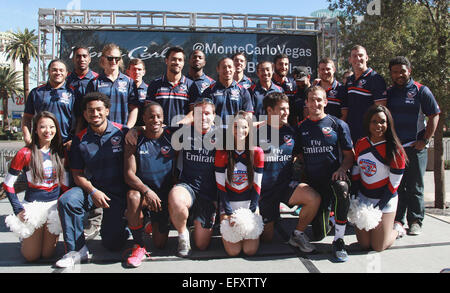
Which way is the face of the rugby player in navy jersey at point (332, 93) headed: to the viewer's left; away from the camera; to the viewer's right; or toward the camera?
toward the camera

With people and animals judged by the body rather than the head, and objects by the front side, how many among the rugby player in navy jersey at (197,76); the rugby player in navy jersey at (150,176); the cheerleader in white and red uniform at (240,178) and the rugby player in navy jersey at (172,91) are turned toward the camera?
4

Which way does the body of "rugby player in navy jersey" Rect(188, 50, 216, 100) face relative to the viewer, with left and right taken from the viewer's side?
facing the viewer

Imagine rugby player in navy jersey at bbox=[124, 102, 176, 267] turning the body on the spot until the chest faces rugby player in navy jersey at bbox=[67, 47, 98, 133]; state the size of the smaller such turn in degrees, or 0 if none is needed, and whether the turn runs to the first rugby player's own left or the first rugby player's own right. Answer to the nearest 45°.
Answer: approximately 135° to the first rugby player's own right

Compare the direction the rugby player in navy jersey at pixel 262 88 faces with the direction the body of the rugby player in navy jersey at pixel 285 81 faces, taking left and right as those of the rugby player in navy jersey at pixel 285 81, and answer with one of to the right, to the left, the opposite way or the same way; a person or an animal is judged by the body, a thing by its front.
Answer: the same way

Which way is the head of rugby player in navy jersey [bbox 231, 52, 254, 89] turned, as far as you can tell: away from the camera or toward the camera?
toward the camera

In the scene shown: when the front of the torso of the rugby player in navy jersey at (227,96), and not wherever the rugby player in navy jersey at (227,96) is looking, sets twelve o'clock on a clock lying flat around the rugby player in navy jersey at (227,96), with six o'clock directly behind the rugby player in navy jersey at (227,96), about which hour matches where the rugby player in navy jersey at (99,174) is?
the rugby player in navy jersey at (99,174) is roughly at 2 o'clock from the rugby player in navy jersey at (227,96).

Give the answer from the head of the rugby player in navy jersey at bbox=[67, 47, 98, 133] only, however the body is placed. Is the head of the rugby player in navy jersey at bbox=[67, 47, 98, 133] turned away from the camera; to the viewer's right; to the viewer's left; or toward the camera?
toward the camera

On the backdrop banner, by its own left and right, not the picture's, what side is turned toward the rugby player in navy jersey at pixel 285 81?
front

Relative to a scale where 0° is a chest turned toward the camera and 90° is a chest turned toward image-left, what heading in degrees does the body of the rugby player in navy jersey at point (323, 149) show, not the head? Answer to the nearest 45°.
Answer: approximately 0°

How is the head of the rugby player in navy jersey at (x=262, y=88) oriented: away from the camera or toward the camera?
toward the camera

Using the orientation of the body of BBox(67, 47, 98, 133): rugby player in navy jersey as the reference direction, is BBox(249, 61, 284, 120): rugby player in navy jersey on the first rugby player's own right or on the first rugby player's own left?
on the first rugby player's own left

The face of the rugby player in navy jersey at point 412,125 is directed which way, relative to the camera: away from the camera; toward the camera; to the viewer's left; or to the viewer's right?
toward the camera

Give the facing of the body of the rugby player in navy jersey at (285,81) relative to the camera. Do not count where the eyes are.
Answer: toward the camera

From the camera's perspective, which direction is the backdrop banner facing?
toward the camera

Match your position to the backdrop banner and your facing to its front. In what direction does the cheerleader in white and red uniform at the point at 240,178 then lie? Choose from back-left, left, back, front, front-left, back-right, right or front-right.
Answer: front
